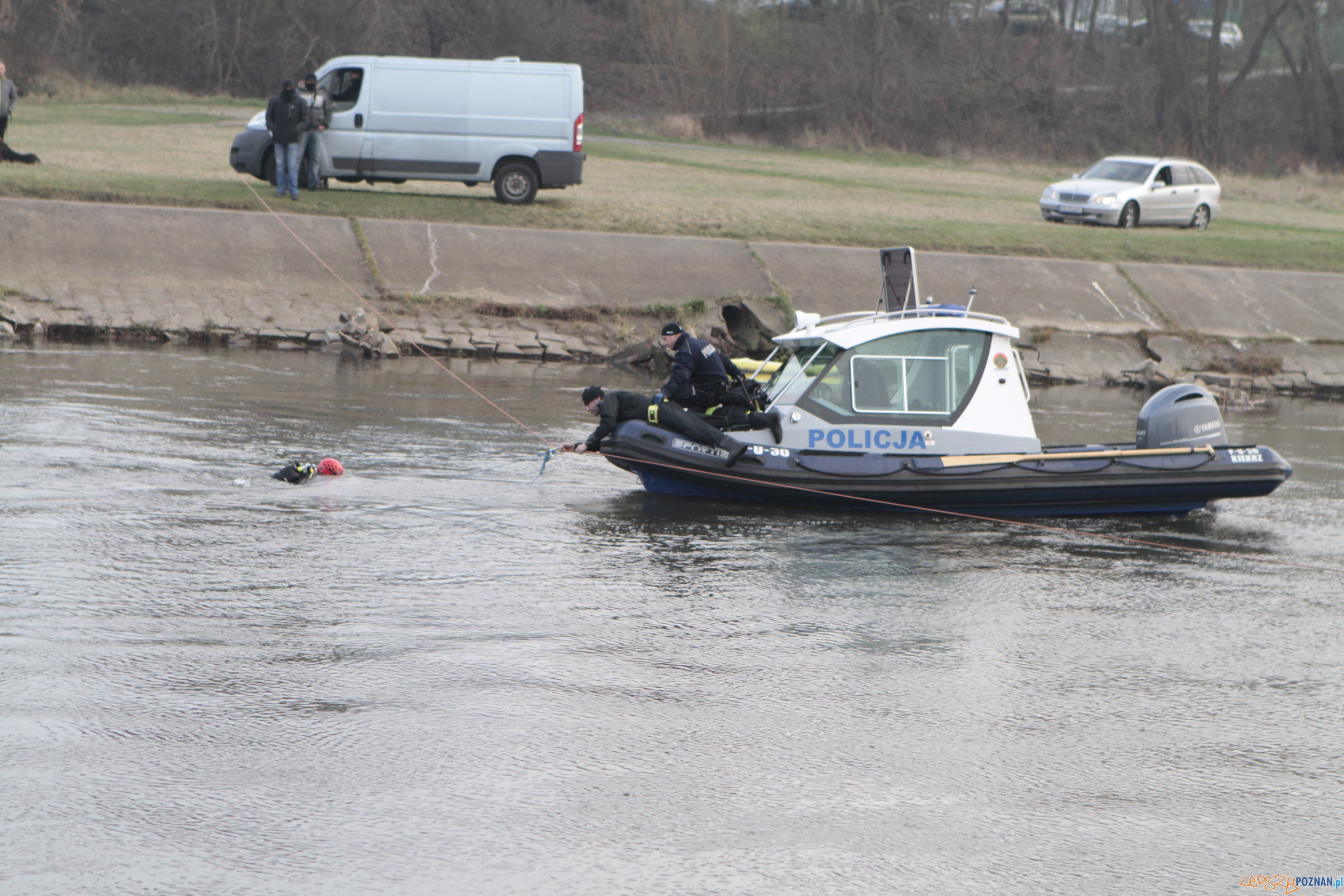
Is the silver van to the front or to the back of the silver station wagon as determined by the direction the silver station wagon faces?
to the front

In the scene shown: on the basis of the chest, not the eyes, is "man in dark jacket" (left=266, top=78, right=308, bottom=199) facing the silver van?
no

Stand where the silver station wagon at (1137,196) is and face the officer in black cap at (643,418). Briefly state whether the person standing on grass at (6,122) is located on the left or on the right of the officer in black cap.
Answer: right

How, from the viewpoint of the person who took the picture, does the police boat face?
facing to the left of the viewer

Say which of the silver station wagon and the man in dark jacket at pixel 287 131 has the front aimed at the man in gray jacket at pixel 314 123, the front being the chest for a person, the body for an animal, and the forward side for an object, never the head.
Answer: the silver station wagon

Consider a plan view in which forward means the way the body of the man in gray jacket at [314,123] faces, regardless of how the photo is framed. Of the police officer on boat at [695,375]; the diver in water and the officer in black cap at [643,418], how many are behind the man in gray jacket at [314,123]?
0

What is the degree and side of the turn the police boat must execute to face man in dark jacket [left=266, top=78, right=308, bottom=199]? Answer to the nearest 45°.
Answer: approximately 45° to its right

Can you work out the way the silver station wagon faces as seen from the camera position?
facing the viewer and to the left of the viewer

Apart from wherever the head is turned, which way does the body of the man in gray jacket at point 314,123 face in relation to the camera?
toward the camera

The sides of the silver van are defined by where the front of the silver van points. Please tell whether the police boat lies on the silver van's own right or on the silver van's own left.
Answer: on the silver van's own left

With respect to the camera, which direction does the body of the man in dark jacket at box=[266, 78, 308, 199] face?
toward the camera

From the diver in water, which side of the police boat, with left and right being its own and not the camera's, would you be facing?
front

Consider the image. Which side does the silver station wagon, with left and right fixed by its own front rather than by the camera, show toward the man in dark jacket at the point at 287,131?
front

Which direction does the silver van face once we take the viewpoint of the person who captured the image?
facing to the left of the viewer

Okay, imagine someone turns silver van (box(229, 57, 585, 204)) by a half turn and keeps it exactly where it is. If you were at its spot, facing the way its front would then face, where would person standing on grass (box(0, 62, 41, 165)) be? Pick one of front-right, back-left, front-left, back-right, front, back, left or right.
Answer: back

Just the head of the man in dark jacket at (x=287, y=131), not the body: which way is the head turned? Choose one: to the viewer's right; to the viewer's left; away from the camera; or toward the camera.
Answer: toward the camera

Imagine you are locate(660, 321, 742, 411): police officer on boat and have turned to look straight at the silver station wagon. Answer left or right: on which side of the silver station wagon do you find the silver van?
left
